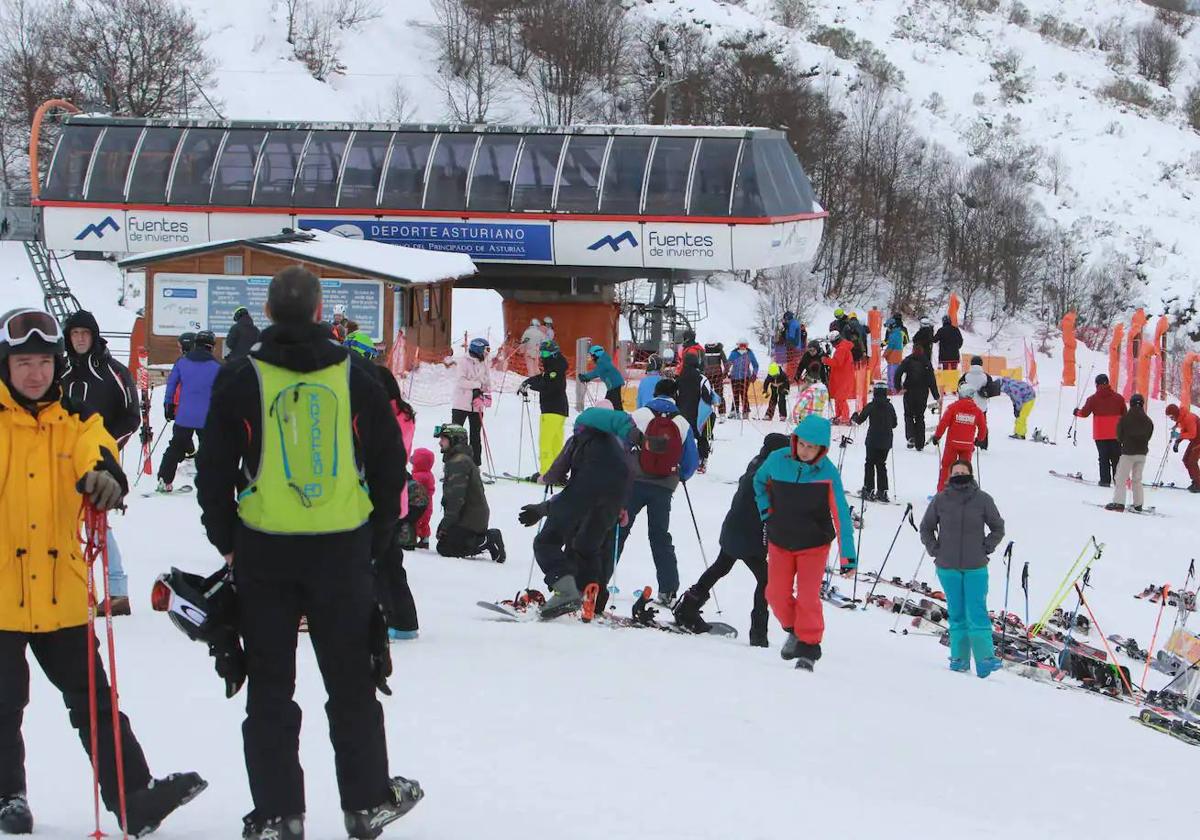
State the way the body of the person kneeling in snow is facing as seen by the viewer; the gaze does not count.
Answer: to the viewer's left

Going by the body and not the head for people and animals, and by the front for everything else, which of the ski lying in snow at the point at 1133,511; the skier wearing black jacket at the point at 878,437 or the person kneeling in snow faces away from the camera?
the skier wearing black jacket

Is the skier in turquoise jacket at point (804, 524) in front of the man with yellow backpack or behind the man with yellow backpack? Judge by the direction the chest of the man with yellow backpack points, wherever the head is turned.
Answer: in front

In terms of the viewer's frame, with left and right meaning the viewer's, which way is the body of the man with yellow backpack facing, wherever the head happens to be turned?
facing away from the viewer

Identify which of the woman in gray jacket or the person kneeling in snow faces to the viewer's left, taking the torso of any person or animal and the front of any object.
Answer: the person kneeling in snow

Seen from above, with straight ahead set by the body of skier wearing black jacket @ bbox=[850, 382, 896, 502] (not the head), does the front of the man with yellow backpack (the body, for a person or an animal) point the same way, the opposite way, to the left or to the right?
the same way

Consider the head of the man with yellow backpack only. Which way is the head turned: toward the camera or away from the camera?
away from the camera

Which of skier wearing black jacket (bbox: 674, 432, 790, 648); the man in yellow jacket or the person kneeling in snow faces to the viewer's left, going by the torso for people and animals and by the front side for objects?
the person kneeling in snow

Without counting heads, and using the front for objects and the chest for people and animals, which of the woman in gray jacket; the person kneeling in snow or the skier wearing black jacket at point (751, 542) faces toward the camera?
the woman in gray jacket

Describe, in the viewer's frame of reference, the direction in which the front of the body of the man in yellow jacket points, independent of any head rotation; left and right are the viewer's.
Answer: facing the viewer

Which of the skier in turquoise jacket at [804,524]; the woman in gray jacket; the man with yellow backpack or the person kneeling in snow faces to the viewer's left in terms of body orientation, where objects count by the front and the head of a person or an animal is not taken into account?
the person kneeling in snow

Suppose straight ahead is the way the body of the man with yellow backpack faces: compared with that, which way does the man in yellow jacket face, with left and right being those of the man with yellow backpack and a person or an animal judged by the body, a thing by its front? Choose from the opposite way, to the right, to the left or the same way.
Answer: the opposite way

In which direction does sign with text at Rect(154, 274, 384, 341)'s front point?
toward the camera

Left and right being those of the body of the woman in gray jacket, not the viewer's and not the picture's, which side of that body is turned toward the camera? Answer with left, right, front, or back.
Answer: front

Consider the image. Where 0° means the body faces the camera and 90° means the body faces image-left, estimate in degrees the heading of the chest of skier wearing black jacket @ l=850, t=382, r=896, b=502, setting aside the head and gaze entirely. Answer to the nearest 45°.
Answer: approximately 180°
